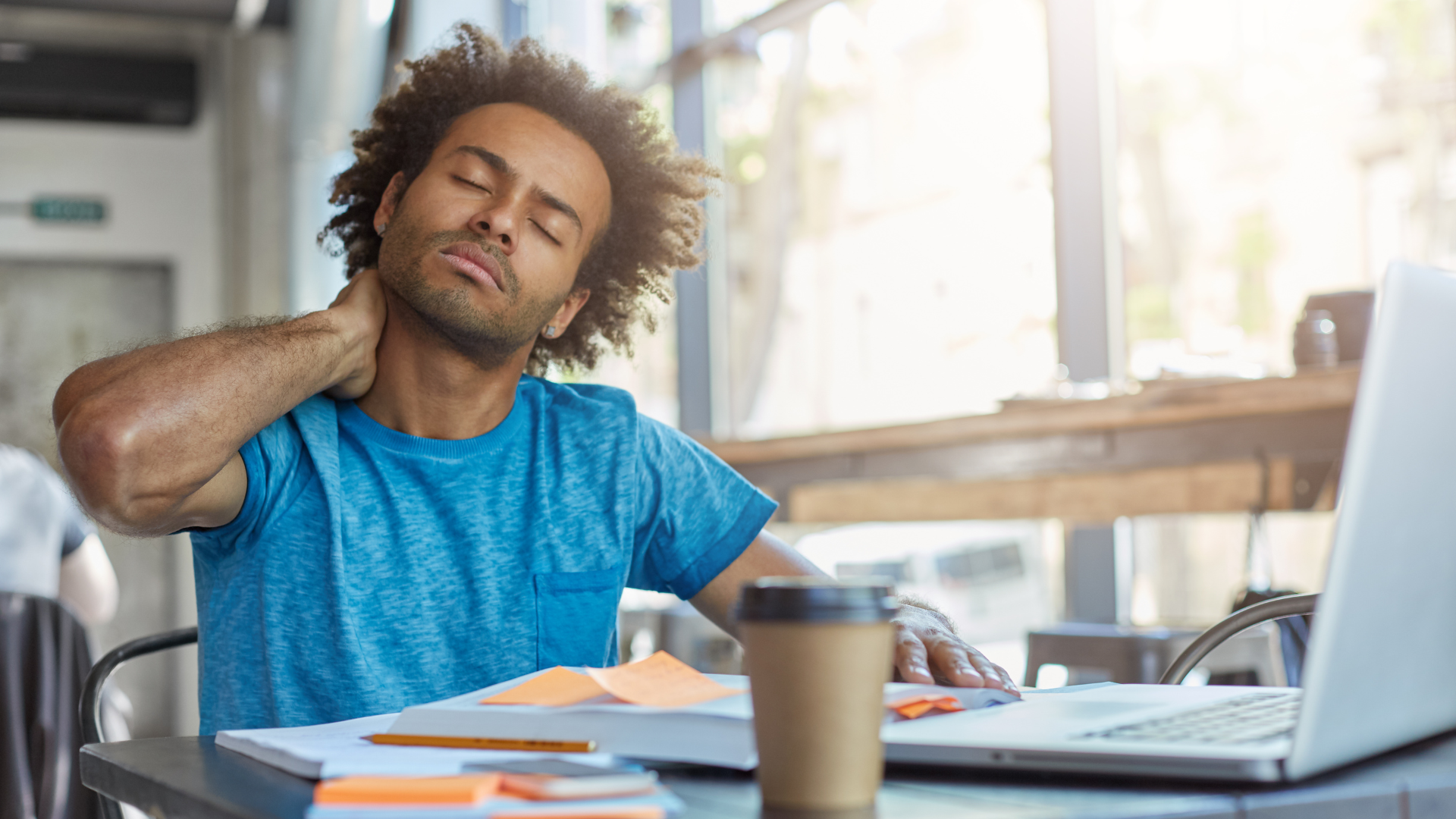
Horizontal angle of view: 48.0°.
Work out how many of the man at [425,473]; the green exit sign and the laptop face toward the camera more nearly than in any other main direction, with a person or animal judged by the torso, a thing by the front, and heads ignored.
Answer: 2

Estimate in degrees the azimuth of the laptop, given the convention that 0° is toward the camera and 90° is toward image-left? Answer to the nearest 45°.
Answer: approximately 135°

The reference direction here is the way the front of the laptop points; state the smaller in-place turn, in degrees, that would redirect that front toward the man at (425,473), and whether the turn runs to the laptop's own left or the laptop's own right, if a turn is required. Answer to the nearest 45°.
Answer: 0° — it already faces them

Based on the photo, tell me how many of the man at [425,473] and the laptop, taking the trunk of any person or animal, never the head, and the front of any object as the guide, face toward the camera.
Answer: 1

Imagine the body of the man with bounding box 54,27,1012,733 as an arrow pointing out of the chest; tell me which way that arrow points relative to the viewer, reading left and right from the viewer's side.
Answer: facing the viewer

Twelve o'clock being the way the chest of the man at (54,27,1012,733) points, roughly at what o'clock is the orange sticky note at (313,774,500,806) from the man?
The orange sticky note is roughly at 12 o'clock from the man.

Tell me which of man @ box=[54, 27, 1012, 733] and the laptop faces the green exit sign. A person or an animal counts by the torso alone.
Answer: the laptop

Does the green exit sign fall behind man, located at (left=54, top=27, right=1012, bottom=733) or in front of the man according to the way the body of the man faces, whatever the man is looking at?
behind

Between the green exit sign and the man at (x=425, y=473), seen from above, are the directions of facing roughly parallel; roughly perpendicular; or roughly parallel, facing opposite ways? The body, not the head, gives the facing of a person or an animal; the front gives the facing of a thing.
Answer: roughly parallel

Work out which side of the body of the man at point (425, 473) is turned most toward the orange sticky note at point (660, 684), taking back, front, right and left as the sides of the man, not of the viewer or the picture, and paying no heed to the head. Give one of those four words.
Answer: front

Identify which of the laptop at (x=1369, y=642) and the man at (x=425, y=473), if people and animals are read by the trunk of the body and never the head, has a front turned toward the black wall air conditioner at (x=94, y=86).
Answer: the laptop

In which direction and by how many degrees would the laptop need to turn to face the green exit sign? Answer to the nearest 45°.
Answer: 0° — it already faces it

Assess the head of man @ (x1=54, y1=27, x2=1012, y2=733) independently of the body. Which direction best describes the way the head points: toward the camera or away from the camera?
toward the camera

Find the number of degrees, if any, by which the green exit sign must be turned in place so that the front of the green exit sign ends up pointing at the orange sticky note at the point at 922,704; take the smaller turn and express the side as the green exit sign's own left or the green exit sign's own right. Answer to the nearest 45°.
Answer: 0° — it already faces it

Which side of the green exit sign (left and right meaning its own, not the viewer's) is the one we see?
front

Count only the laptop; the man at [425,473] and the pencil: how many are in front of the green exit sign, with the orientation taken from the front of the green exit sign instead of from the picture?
3

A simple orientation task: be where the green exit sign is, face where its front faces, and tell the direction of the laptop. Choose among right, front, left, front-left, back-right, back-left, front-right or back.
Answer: front
